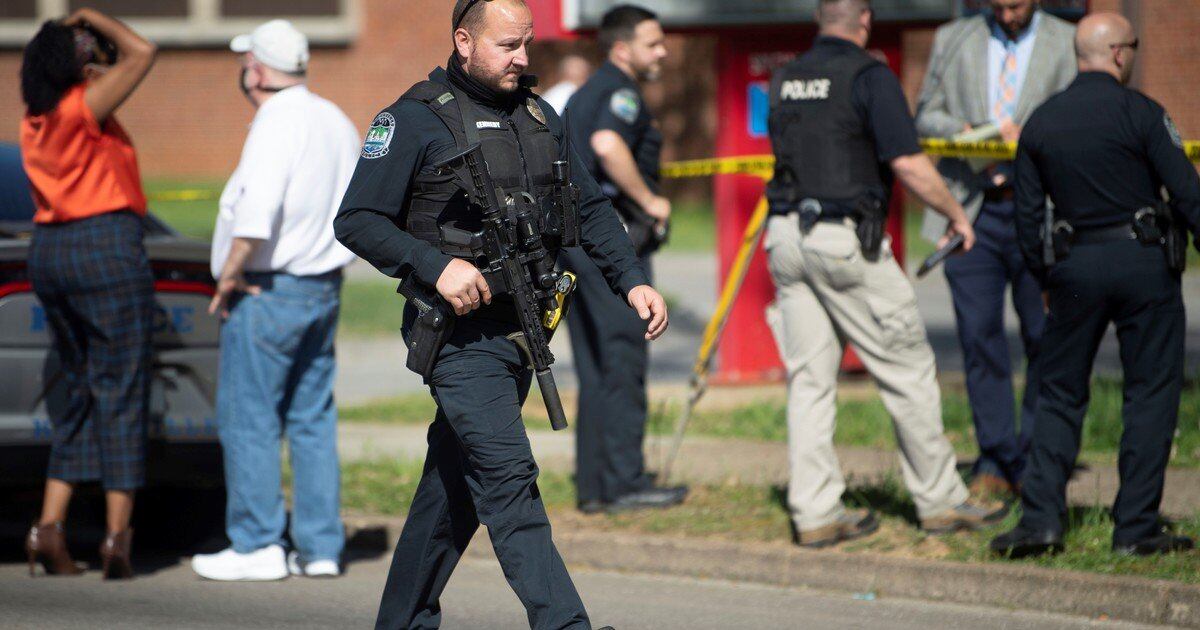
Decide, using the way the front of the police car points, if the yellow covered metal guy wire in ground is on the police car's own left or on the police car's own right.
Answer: on the police car's own right

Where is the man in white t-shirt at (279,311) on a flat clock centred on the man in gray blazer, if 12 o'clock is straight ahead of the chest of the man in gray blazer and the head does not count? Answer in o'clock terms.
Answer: The man in white t-shirt is roughly at 2 o'clock from the man in gray blazer.

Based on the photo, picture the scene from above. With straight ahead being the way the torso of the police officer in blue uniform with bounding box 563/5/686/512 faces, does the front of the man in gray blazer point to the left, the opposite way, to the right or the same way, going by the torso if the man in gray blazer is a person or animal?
to the right

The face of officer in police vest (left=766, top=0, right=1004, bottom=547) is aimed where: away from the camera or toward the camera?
away from the camera

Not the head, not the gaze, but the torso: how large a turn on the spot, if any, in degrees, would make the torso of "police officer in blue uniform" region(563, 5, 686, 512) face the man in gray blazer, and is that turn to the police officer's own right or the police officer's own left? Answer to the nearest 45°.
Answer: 0° — they already face them

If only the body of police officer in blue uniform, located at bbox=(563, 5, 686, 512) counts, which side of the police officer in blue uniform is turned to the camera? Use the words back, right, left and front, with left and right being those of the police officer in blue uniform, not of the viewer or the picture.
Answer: right

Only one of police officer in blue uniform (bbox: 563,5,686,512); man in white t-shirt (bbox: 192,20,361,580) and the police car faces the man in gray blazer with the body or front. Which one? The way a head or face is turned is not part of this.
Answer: the police officer in blue uniform

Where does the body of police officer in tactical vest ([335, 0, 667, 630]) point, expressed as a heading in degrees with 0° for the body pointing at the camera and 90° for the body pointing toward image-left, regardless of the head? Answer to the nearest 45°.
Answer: approximately 315°
